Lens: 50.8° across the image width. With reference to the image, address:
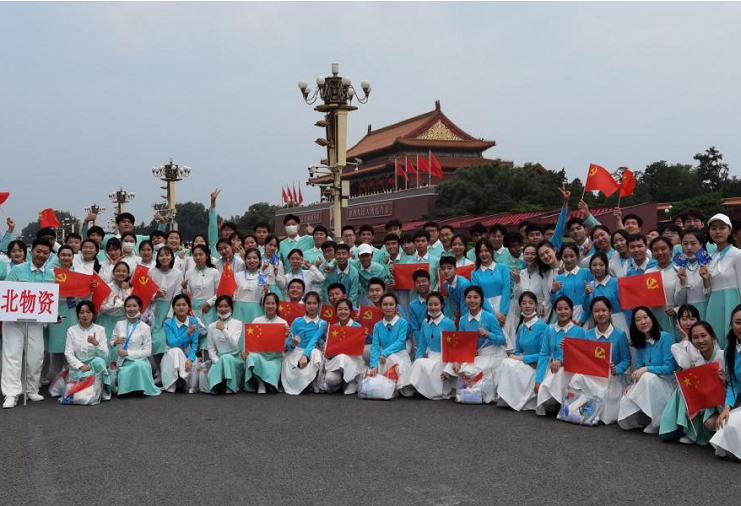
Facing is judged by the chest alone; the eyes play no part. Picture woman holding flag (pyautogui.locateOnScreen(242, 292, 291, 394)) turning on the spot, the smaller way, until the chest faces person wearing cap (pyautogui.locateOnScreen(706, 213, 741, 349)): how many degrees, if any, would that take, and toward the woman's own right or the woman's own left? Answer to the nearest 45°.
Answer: approximately 45° to the woman's own left

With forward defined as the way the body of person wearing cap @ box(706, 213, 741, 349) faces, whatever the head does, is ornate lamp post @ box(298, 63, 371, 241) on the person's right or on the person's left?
on the person's right

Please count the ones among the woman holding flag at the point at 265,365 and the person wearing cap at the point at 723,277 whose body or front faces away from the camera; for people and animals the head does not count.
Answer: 0

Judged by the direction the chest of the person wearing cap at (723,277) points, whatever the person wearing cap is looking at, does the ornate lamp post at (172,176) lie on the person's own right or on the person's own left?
on the person's own right

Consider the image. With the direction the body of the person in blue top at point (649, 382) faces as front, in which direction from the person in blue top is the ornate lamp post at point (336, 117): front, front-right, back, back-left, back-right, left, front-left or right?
right

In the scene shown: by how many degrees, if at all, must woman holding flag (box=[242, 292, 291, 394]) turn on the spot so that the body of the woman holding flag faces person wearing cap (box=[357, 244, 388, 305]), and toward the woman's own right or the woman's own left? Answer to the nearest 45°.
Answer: approximately 135° to the woman's own left
